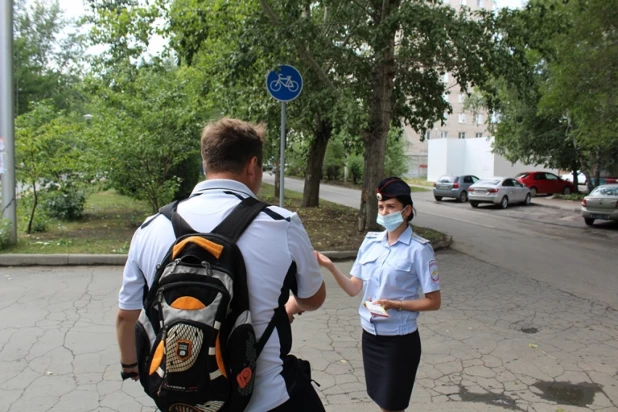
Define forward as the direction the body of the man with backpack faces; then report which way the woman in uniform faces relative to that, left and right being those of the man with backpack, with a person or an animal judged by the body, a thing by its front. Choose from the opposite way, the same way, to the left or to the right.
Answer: the opposite way

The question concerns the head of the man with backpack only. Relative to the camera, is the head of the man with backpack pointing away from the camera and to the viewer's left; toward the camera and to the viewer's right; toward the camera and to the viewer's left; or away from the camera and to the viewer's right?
away from the camera and to the viewer's right

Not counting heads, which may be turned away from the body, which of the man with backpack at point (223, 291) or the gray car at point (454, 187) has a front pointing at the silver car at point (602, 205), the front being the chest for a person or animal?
the man with backpack

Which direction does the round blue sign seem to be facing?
toward the camera

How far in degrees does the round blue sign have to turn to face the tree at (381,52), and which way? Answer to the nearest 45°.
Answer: approximately 135° to its left

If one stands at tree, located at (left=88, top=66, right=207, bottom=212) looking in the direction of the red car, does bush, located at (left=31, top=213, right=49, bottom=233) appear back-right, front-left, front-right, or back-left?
back-right

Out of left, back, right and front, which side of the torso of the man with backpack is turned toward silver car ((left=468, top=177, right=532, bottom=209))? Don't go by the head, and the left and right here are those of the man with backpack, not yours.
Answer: front

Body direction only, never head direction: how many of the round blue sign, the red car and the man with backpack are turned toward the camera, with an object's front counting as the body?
1

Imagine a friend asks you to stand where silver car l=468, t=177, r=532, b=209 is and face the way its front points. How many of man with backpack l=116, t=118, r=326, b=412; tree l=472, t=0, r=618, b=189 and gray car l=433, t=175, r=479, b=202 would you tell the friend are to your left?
1

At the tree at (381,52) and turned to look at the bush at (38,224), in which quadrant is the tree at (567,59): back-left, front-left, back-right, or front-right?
back-right

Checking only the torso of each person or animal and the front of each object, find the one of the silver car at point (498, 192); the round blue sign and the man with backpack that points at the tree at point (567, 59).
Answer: the man with backpack

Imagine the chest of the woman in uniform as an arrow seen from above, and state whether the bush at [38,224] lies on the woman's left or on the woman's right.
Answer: on the woman's right

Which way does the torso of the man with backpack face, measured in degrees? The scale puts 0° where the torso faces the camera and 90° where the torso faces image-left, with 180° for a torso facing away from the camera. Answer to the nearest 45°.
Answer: approximately 225°
